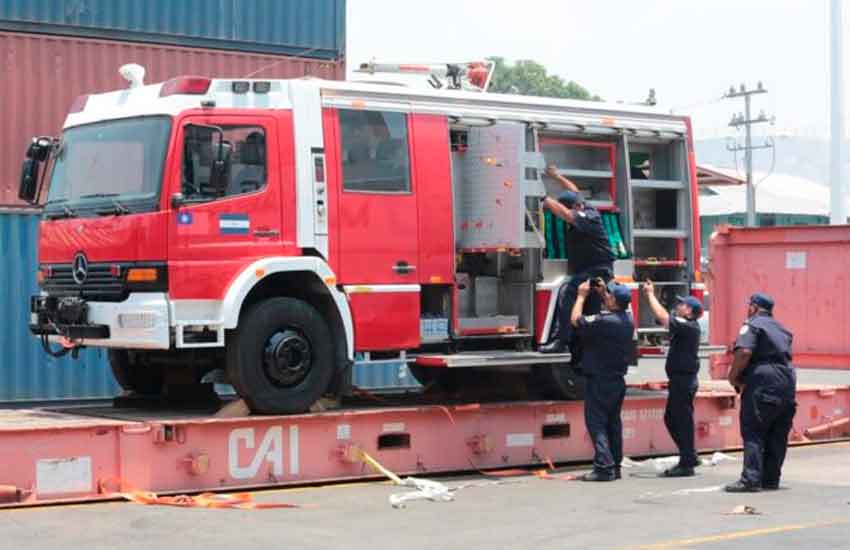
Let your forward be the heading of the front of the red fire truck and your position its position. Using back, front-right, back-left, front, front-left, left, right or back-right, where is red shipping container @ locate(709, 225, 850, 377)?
back

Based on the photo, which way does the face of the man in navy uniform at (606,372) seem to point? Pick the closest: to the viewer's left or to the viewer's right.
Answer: to the viewer's left

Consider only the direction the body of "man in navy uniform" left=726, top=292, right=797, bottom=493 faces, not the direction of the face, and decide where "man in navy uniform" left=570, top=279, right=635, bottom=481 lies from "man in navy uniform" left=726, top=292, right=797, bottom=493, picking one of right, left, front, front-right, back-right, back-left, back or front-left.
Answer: front-left

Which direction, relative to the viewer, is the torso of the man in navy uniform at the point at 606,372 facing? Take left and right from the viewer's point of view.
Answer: facing away from the viewer and to the left of the viewer

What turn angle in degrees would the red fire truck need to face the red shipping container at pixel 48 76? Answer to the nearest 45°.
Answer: approximately 90° to its right

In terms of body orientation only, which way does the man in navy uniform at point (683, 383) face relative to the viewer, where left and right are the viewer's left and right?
facing to the left of the viewer

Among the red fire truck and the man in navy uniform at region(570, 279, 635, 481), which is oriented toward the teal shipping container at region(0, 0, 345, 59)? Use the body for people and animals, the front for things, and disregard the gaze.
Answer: the man in navy uniform

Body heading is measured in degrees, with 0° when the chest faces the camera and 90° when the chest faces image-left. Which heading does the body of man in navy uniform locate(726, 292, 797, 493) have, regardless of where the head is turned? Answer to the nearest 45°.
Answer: approximately 135°
